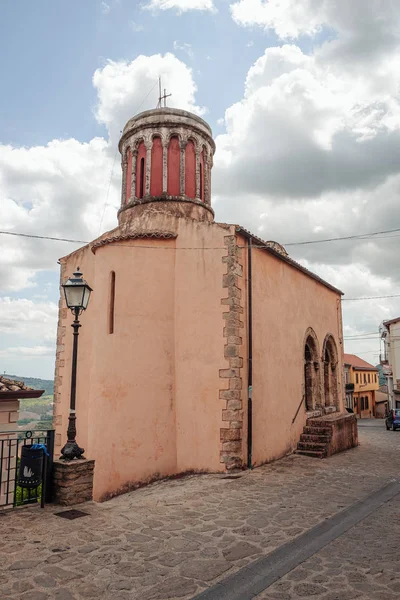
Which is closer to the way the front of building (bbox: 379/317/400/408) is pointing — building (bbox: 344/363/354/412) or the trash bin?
the trash bin

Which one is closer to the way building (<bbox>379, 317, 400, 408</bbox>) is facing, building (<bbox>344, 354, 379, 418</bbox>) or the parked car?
the parked car

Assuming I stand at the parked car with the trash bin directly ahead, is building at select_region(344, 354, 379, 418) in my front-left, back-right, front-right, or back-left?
back-right

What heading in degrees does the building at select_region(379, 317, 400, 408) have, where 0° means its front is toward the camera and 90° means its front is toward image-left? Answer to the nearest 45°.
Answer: approximately 45°

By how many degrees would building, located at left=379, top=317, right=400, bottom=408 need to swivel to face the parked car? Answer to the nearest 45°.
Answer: approximately 45° to its left

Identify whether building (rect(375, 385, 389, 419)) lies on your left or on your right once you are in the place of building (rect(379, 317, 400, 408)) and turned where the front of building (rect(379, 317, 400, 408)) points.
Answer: on your right

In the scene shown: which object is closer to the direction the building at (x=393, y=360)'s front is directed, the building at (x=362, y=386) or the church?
the church

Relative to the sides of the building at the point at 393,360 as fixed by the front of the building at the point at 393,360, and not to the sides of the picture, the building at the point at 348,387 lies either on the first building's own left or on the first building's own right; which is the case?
on the first building's own right
